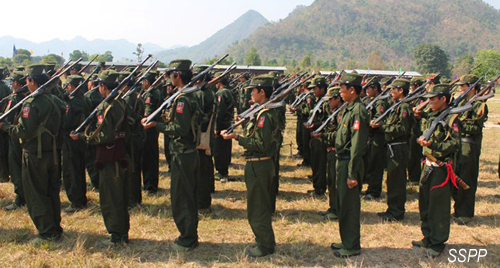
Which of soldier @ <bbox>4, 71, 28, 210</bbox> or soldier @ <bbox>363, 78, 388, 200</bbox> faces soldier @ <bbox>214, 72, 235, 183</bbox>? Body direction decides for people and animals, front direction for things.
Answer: soldier @ <bbox>363, 78, 388, 200</bbox>

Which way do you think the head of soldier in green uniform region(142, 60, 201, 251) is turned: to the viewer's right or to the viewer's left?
to the viewer's left

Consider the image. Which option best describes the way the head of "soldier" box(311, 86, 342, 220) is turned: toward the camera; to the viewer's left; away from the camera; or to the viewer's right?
to the viewer's left

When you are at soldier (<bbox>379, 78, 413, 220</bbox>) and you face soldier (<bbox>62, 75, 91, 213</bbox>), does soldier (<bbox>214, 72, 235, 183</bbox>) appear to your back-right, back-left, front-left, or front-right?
front-right
